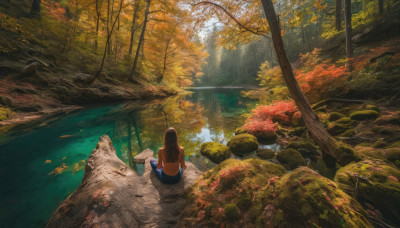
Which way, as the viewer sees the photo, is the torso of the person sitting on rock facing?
away from the camera

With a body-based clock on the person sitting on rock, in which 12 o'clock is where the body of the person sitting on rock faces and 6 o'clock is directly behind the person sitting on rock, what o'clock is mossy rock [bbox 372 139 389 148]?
The mossy rock is roughly at 3 o'clock from the person sitting on rock.

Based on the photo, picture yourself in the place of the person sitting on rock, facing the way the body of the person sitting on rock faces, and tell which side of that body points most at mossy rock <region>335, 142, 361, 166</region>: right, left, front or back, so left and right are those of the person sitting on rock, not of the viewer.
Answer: right

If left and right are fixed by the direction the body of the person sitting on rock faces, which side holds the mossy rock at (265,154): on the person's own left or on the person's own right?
on the person's own right

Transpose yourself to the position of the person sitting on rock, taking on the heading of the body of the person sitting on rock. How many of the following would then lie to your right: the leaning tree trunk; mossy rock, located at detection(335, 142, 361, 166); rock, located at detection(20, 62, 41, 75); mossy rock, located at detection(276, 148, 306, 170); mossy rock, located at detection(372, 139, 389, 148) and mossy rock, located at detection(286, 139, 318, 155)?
5

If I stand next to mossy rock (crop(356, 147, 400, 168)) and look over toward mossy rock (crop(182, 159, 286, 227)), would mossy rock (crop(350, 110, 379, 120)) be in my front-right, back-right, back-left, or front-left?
back-right

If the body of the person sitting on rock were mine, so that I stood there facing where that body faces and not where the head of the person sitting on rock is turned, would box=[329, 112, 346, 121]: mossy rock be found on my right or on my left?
on my right

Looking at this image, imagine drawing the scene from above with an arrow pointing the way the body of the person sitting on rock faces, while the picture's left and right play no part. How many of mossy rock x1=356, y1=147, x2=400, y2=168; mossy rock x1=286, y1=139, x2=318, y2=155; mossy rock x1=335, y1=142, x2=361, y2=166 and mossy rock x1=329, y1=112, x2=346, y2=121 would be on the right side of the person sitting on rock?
4

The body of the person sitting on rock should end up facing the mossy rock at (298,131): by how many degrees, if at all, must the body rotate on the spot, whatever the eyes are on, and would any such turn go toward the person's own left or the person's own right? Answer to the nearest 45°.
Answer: approximately 90° to the person's own right

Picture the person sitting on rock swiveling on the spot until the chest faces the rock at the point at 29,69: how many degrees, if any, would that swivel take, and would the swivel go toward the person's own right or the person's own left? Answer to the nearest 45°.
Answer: approximately 45° to the person's own left

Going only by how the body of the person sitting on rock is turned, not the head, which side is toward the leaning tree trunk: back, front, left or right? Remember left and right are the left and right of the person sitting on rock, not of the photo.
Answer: right

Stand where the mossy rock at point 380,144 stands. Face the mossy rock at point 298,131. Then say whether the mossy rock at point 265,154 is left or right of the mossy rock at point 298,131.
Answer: left

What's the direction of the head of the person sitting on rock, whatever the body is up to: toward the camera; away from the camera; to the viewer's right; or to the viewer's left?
away from the camera
